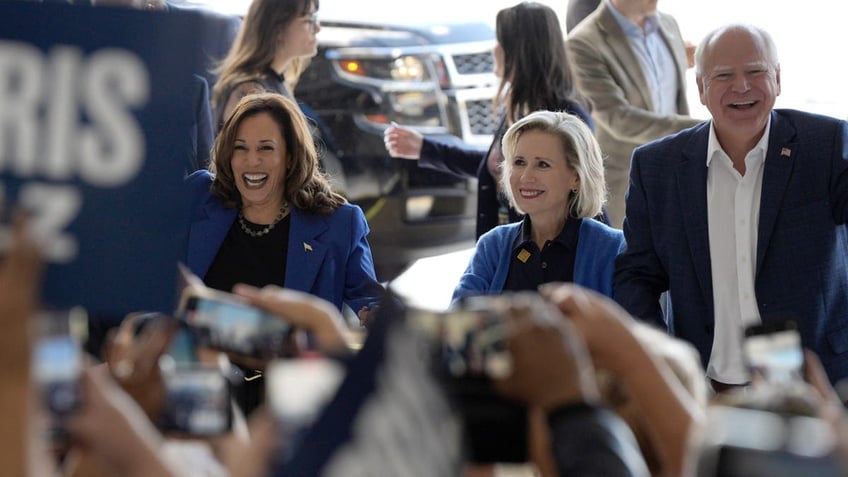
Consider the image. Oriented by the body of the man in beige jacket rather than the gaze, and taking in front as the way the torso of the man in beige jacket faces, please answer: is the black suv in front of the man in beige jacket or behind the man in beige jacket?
behind

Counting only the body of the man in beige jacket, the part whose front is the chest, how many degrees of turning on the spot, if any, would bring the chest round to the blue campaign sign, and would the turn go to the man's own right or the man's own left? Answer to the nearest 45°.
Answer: approximately 45° to the man's own right

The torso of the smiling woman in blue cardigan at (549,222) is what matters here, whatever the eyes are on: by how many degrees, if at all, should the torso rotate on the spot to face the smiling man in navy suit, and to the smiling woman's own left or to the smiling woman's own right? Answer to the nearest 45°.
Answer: approximately 90° to the smiling woman's own left

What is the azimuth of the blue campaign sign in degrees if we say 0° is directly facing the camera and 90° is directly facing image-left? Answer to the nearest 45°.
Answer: approximately 0°

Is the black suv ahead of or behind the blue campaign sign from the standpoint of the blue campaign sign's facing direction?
behind

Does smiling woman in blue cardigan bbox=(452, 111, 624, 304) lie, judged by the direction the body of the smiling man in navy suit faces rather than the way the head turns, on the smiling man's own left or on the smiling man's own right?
on the smiling man's own right

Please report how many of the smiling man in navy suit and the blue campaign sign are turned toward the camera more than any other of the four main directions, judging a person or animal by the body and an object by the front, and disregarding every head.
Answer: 2

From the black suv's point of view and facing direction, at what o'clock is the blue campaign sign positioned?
The blue campaign sign is roughly at 2 o'clock from the black suv.
